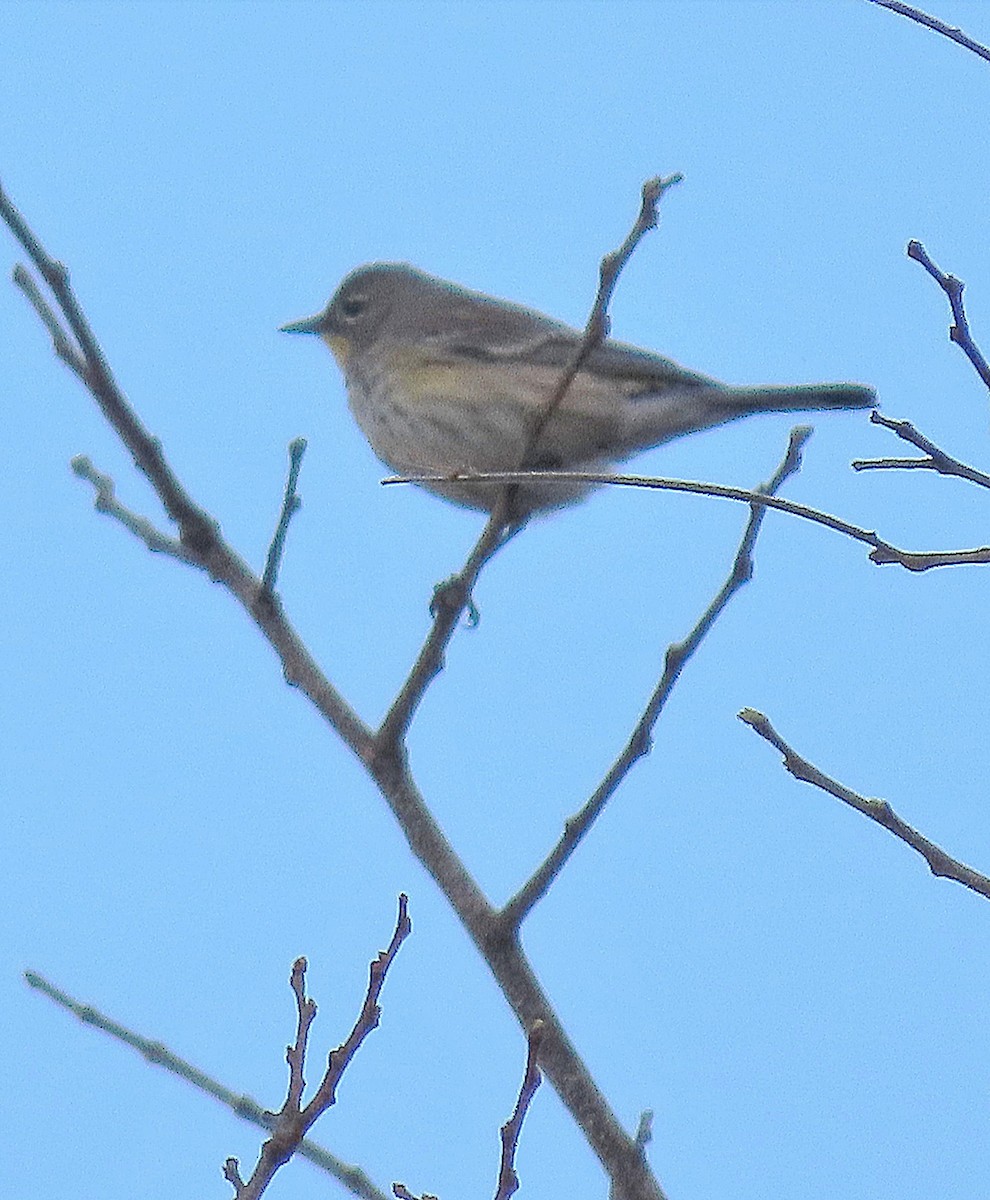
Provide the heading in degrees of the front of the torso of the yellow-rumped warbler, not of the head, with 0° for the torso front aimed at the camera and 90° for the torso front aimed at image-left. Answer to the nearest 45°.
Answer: approximately 90°
